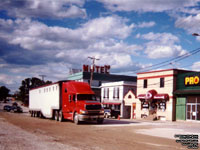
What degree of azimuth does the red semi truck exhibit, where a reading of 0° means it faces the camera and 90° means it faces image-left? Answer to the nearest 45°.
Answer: approximately 315°

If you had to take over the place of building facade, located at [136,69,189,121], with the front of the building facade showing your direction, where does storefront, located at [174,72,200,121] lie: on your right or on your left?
on your left

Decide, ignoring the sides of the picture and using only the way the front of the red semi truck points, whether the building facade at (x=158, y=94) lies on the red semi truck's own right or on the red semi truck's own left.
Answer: on the red semi truck's own left

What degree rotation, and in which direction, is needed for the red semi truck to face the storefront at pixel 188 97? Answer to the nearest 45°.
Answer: approximately 90° to its left

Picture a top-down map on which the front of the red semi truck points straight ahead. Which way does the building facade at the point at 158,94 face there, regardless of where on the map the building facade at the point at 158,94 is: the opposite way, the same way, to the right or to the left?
to the right
